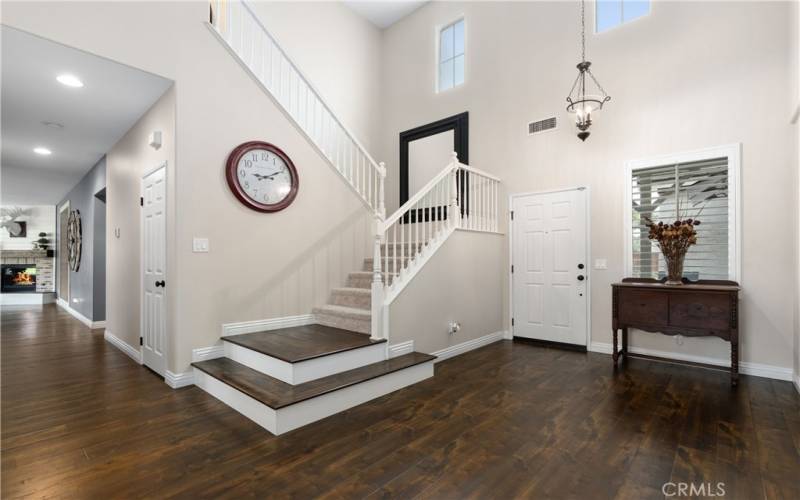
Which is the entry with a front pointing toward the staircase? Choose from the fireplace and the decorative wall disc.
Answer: the fireplace

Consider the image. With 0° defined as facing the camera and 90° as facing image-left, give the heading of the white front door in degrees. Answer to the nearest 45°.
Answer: approximately 45°

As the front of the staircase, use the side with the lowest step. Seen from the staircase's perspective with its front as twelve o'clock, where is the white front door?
The white front door is roughly at 7 o'clock from the staircase.

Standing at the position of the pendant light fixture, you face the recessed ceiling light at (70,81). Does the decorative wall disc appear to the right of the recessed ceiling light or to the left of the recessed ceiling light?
right

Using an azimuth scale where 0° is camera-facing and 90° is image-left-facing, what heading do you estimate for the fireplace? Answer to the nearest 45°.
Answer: approximately 0°

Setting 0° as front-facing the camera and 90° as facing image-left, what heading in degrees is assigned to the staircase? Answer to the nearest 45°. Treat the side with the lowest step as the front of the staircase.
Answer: approximately 45°

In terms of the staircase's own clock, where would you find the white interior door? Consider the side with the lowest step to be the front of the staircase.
The white interior door is roughly at 2 o'clock from the staircase.

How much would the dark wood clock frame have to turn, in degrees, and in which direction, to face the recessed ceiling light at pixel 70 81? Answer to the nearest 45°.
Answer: approximately 135° to its right

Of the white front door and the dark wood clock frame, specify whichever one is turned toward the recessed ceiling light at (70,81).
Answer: the white front door

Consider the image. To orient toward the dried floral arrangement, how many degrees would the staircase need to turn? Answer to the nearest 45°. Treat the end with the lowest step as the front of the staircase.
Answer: approximately 135° to its left
